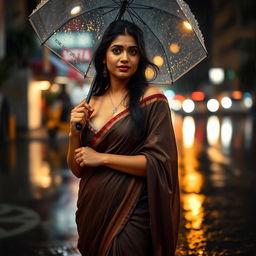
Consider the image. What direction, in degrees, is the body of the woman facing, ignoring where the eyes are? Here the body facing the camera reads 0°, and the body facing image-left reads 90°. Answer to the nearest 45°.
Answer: approximately 45°

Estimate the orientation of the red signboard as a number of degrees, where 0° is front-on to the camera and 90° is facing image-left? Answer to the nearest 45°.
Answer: approximately 0°
